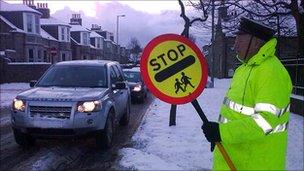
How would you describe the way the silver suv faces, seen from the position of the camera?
facing the viewer and to the left of the viewer

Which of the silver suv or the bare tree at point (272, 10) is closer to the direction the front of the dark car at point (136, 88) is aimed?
the silver suv

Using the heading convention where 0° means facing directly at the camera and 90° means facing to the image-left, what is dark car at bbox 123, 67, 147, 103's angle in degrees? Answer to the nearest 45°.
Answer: approximately 0°

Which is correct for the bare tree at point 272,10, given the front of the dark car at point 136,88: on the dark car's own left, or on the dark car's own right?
on the dark car's own left

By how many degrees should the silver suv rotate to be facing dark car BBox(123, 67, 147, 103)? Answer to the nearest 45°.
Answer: approximately 135° to its right

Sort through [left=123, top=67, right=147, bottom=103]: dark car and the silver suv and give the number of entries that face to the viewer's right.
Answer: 0

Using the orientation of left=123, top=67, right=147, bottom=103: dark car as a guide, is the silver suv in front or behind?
in front
